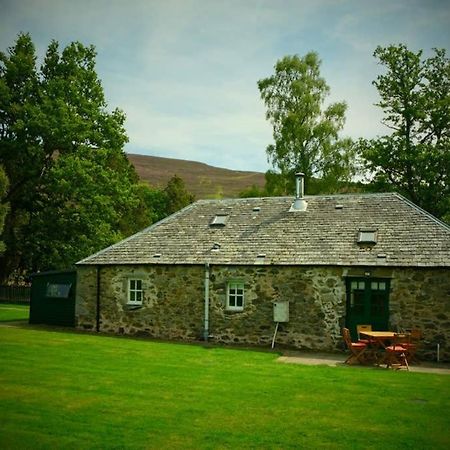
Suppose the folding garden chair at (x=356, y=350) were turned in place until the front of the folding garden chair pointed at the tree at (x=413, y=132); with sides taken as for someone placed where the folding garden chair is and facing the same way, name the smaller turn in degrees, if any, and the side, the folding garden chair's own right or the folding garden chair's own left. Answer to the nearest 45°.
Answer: approximately 90° to the folding garden chair's own left

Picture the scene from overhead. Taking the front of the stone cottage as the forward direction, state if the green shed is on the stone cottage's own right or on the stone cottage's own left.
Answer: on the stone cottage's own right

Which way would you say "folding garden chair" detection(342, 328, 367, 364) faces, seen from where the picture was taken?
facing to the right of the viewer

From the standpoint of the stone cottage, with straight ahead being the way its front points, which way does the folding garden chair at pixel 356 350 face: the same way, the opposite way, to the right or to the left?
to the left

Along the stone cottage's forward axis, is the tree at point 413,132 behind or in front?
behind

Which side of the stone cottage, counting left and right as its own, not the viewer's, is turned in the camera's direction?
front

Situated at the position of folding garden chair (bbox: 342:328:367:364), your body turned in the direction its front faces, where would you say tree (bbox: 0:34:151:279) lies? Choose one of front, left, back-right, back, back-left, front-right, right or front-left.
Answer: back-left

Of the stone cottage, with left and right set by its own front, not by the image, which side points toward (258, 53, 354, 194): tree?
back

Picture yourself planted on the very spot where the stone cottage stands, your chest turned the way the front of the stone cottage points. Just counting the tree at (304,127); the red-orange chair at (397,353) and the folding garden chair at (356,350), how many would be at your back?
1

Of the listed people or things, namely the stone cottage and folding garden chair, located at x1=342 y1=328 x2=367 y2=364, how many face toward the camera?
1

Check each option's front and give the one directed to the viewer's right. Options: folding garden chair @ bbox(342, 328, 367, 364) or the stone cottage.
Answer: the folding garden chair
